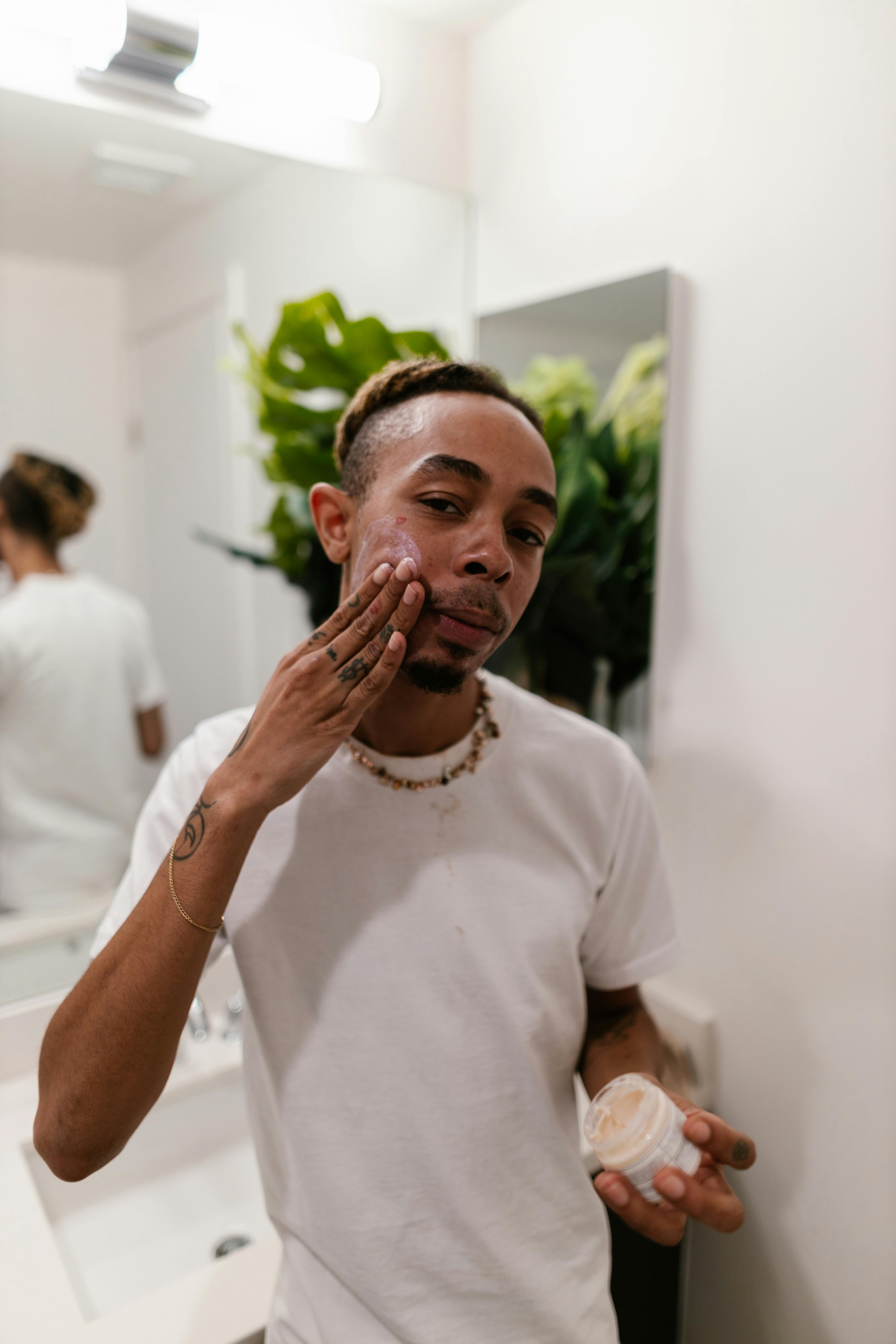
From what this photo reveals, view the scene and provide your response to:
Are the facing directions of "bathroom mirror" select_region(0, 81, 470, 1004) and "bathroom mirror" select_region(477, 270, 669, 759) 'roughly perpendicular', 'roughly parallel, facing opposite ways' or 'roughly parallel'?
roughly perpendicular

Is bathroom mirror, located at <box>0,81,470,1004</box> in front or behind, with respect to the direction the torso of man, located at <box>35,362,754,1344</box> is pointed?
behind

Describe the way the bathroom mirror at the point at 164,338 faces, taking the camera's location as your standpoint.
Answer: facing the viewer and to the right of the viewer

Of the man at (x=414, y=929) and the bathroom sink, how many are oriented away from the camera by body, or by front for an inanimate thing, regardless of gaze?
0

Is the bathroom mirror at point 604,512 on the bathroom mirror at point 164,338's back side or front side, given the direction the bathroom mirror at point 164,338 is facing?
on the front side

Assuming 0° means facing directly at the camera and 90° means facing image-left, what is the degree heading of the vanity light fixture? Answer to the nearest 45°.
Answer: approximately 315°
